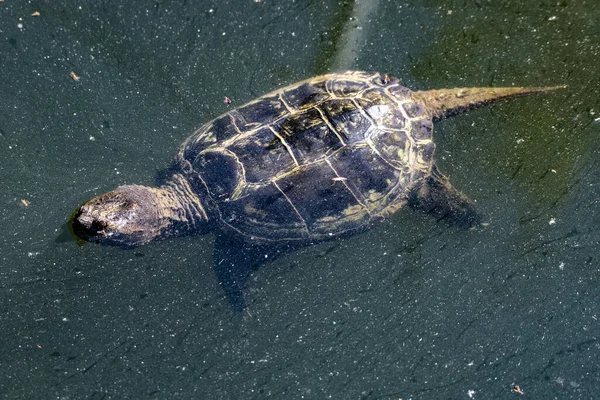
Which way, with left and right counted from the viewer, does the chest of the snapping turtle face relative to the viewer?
facing the viewer and to the left of the viewer
